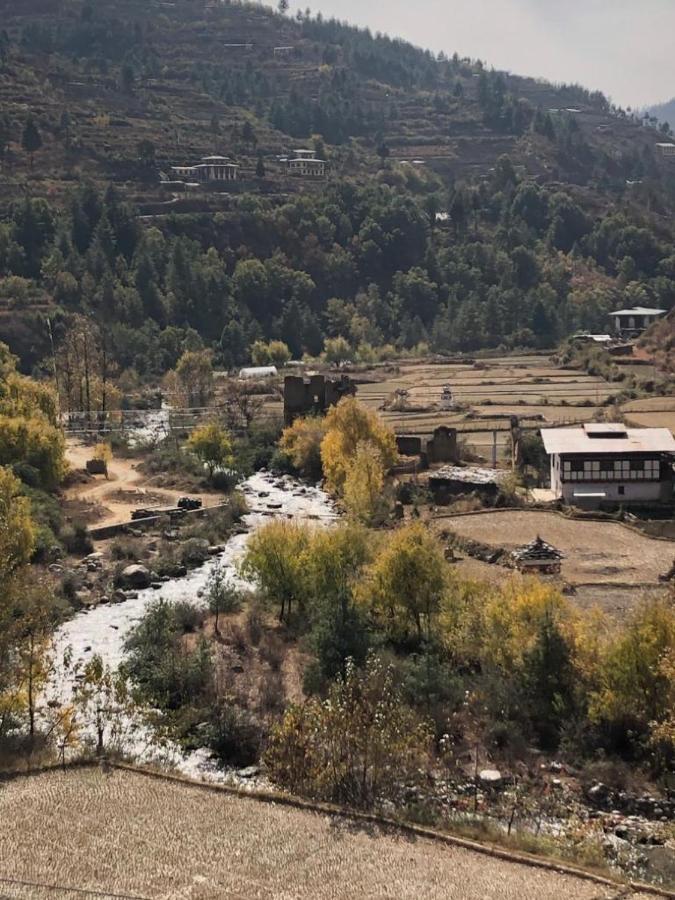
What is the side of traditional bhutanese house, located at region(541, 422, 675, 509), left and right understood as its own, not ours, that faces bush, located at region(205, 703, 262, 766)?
front

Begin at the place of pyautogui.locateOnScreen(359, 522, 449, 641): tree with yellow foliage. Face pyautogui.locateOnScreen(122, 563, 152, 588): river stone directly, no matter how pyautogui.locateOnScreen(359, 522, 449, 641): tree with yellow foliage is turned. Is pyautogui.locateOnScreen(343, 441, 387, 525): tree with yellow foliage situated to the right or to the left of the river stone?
right

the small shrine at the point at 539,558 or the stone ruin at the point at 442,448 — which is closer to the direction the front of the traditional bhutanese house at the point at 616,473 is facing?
the small shrine

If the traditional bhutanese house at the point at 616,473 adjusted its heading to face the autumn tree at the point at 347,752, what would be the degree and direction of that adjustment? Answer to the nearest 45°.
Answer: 0° — it already faces it

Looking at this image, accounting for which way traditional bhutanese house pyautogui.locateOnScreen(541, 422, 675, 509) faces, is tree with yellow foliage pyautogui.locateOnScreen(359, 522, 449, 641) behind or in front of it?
in front

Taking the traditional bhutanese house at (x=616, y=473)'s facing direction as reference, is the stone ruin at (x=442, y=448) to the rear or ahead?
to the rear

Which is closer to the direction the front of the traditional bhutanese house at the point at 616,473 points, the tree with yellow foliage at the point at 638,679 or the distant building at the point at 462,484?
the tree with yellow foliage

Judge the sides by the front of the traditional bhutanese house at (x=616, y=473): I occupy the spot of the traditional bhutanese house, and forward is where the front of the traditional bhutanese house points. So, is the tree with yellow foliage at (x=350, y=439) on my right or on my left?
on my right

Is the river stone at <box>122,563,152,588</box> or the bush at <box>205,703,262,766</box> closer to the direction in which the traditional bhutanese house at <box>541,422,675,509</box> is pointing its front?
the bush

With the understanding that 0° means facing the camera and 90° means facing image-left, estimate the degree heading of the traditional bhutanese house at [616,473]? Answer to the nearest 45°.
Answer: approximately 0°
